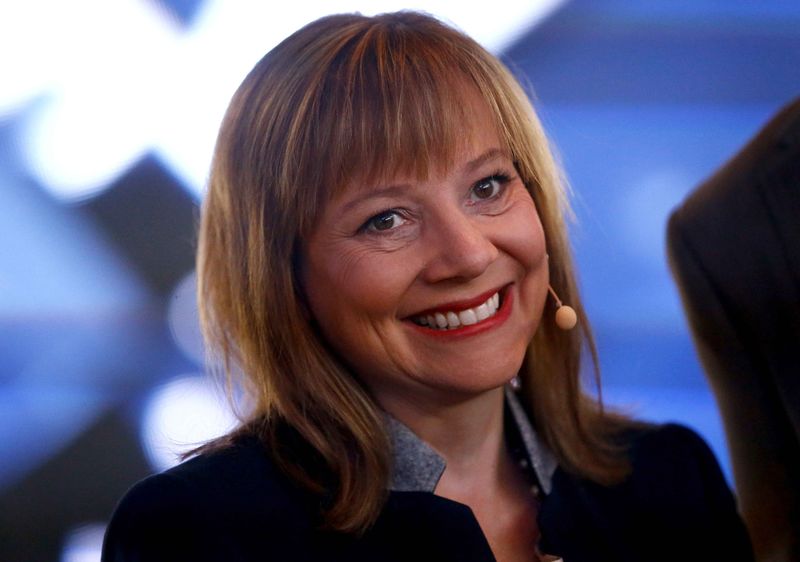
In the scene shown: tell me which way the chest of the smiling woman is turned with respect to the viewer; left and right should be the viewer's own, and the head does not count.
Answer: facing the viewer and to the right of the viewer

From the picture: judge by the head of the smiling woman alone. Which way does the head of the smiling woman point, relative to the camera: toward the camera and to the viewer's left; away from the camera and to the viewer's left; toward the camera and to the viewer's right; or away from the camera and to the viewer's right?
toward the camera and to the viewer's right
